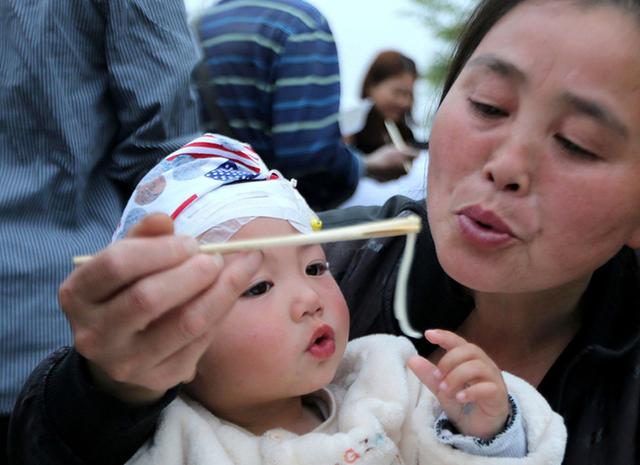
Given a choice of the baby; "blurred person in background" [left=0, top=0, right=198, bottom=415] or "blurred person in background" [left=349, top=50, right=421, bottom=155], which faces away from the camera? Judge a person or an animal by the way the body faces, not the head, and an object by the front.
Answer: "blurred person in background" [left=0, top=0, right=198, bottom=415]

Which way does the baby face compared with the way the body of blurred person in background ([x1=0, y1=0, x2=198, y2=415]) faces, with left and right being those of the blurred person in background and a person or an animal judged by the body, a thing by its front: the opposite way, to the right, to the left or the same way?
the opposite way

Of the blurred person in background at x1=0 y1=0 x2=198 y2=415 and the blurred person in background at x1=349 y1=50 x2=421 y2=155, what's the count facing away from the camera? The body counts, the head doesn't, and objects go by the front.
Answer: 1

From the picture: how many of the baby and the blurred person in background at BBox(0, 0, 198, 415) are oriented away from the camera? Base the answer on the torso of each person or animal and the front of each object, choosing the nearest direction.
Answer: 1

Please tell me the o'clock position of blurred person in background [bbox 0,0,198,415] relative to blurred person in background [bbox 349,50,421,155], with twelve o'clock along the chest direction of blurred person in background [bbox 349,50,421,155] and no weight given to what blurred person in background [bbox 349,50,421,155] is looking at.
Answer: blurred person in background [bbox 0,0,198,415] is roughly at 2 o'clock from blurred person in background [bbox 349,50,421,155].

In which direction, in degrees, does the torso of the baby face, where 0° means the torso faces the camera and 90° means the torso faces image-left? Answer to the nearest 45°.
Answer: approximately 315°

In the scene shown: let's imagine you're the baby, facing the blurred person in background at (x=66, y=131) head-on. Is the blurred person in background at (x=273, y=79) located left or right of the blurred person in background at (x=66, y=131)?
right

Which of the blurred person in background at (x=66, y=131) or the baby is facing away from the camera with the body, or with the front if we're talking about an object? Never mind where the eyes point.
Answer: the blurred person in background

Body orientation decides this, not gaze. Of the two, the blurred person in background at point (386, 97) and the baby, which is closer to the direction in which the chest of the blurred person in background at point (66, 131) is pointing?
the blurred person in background

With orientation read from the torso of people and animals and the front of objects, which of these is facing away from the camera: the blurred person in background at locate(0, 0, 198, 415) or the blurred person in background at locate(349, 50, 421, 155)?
the blurred person in background at locate(0, 0, 198, 415)

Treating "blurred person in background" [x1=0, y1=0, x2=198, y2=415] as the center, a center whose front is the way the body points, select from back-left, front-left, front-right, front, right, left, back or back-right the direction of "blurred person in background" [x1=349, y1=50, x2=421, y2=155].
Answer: front-right

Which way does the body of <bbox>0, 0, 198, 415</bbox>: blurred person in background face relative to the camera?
away from the camera

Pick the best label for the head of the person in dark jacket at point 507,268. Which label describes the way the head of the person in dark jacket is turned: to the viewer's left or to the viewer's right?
to the viewer's left
